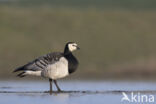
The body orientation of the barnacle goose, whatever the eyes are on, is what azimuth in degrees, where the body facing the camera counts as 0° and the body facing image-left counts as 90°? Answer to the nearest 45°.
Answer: approximately 270°
